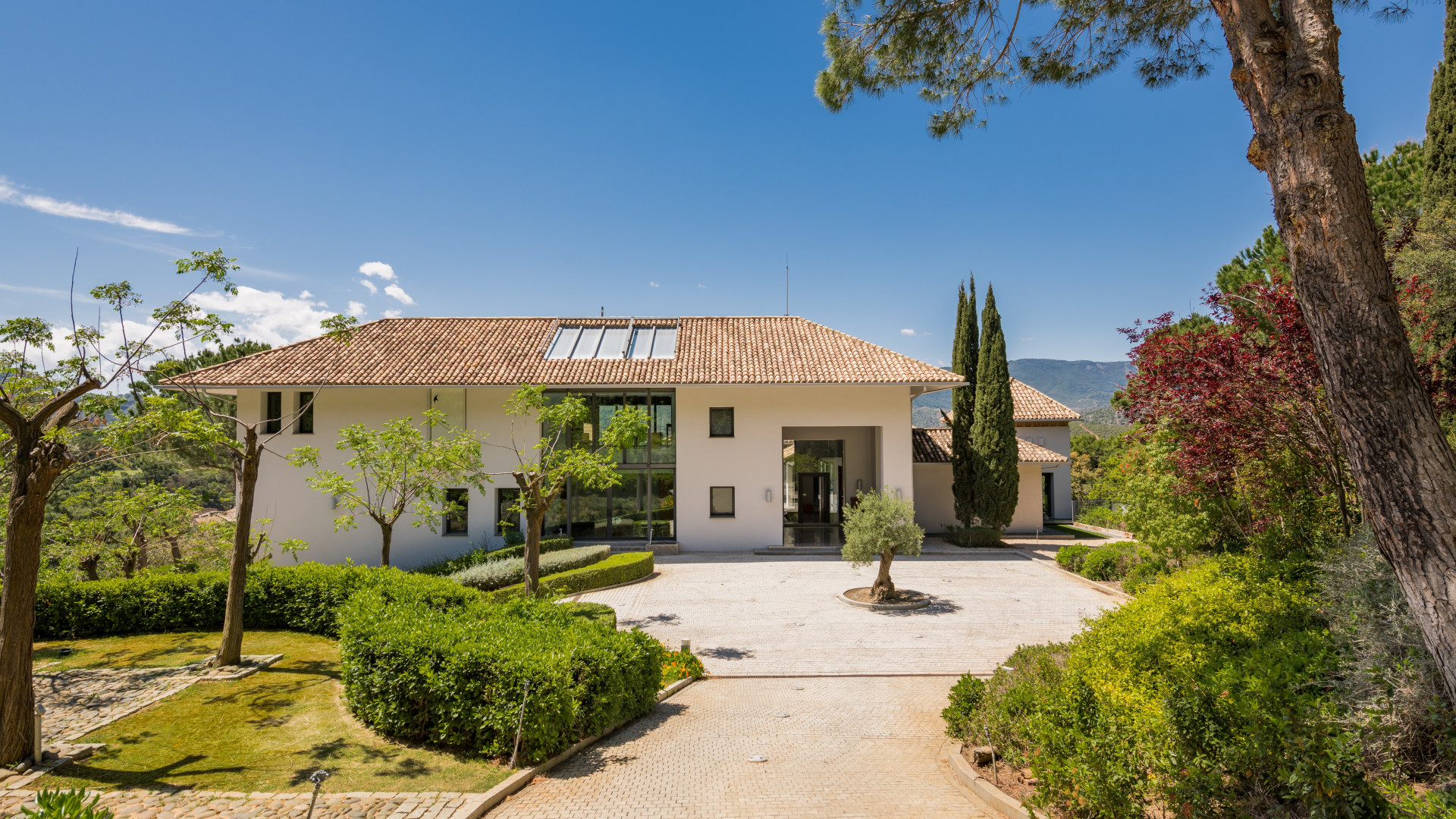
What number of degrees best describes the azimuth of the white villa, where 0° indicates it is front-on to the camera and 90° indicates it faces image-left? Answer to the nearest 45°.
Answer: approximately 0°

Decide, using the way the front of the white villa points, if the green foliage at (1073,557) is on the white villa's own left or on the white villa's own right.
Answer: on the white villa's own left

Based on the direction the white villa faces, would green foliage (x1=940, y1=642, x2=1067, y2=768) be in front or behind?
in front

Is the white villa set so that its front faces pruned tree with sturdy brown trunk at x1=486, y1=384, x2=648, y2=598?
yes

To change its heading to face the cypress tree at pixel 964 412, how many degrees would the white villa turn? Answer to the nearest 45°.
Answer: approximately 90° to its left

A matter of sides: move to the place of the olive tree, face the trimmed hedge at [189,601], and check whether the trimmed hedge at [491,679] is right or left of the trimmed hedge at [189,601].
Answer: left

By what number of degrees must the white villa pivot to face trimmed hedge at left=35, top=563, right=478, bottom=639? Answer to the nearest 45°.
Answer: approximately 45° to its right

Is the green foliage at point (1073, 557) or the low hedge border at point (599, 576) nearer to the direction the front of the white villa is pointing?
the low hedge border

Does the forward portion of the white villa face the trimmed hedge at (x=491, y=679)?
yes

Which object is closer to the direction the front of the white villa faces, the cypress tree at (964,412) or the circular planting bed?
the circular planting bed

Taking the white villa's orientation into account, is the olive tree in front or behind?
in front

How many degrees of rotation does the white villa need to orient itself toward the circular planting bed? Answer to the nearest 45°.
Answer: approximately 45° to its left
